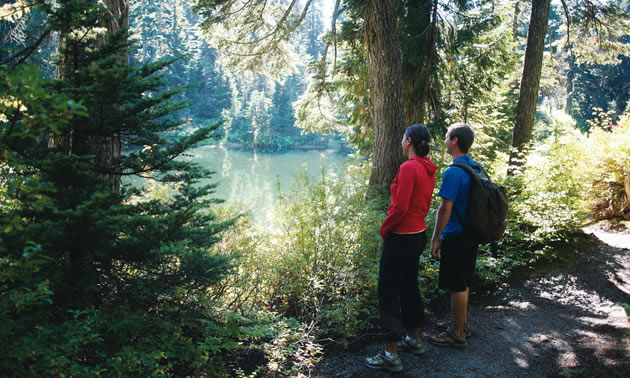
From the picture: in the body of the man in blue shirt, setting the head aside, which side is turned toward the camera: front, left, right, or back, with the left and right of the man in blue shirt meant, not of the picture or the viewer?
left

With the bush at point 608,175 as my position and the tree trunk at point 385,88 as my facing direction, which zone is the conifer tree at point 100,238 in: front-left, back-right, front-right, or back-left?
front-left

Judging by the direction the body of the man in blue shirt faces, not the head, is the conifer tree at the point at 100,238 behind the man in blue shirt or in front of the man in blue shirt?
in front

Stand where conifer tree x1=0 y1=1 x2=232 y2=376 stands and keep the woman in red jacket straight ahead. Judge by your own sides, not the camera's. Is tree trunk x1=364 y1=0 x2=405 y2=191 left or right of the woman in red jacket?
left

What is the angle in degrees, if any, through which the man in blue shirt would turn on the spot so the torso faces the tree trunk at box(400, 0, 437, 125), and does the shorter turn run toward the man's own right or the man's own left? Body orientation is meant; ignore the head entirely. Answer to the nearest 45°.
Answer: approximately 90° to the man's own right

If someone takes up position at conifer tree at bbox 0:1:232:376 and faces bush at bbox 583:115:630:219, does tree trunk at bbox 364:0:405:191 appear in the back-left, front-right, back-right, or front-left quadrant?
front-left

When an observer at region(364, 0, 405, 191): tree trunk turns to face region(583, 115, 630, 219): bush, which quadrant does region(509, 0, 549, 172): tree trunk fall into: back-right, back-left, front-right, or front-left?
front-left

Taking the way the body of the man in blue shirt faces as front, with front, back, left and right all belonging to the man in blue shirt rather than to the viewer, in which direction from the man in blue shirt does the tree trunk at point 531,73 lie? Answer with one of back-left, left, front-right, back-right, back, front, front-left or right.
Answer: right

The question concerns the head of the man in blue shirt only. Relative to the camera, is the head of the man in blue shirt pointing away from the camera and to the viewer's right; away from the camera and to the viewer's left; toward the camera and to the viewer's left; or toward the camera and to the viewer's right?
away from the camera and to the viewer's left

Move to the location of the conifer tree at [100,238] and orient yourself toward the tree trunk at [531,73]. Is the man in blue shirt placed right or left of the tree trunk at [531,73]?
right

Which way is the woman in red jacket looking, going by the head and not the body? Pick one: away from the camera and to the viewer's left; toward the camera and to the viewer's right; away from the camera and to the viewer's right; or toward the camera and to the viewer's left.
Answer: away from the camera and to the viewer's left

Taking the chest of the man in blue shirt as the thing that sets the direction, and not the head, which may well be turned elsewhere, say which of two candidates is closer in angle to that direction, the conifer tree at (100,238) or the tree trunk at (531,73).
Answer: the conifer tree
